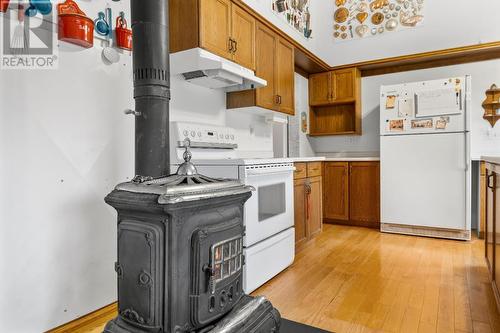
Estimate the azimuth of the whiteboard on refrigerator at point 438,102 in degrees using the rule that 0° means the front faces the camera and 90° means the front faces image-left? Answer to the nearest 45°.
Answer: approximately 0°

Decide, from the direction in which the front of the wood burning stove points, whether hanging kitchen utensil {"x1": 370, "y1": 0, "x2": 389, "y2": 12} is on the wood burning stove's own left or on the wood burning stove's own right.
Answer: on the wood burning stove's own left

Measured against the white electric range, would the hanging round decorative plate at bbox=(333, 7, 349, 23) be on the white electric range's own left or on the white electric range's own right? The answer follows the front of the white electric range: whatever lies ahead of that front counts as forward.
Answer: on the white electric range's own left

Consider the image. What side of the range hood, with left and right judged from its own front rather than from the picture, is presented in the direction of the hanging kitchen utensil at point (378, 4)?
left

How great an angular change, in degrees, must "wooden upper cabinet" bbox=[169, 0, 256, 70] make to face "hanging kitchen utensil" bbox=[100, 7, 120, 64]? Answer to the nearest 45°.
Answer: approximately 90° to its right

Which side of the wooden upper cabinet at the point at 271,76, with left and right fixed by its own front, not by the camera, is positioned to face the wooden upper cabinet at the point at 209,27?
right

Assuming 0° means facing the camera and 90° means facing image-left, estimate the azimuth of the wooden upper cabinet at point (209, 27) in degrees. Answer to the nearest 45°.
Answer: approximately 315°

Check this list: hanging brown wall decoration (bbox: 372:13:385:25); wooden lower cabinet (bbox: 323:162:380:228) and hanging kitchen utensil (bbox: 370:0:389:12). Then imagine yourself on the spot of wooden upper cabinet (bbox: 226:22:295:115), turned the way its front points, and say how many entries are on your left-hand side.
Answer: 3
